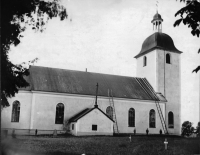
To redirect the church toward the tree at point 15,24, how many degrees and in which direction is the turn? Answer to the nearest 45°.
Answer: approximately 135° to its right

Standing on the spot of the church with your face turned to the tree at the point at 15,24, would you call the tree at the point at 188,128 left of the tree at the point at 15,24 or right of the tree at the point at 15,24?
left

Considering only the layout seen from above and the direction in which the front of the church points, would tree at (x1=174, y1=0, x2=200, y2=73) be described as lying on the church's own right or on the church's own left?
on the church's own right

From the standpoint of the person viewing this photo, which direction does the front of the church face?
facing away from the viewer and to the right of the viewer
